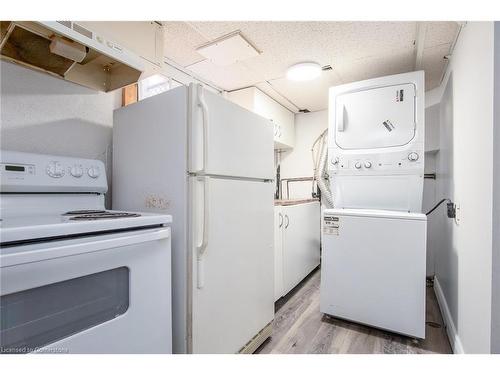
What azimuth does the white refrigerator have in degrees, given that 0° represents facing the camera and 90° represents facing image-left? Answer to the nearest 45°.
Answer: approximately 315°

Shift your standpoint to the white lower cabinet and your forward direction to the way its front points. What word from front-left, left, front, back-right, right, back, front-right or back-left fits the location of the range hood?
right

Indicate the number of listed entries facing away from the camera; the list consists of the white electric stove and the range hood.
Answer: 0

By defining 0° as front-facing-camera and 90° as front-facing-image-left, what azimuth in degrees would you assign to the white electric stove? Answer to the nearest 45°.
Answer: approximately 315°

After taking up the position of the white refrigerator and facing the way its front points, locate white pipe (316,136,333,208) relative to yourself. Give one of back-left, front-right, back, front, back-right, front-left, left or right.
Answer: left

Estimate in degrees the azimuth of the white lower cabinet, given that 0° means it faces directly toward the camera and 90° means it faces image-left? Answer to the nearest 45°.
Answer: approximately 315°

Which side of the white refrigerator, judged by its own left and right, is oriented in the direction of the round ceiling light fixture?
left

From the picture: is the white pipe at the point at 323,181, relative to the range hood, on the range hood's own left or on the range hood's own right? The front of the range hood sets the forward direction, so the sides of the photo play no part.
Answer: on the range hood's own left
